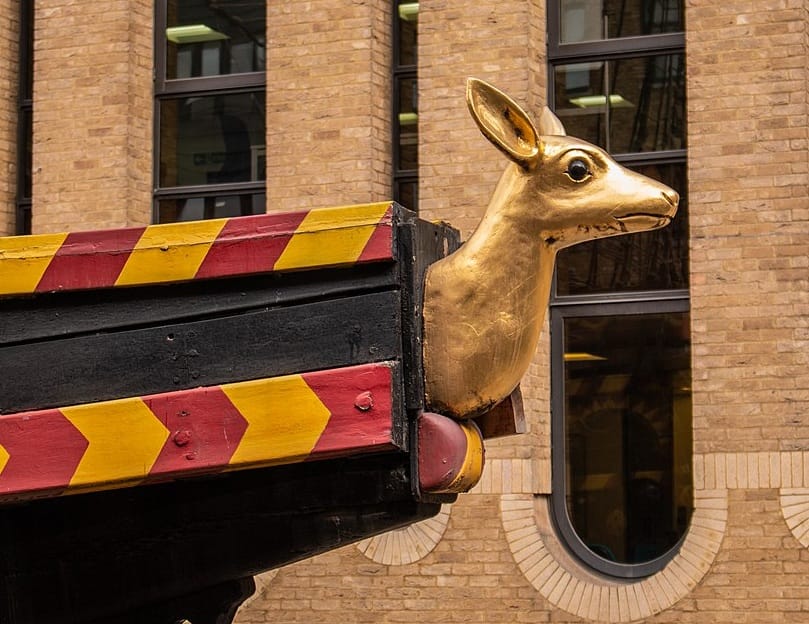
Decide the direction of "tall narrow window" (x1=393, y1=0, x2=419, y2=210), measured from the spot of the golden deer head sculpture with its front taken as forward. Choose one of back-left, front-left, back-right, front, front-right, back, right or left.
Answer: left

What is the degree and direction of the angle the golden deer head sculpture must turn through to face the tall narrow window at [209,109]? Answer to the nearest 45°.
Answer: approximately 90° to its left

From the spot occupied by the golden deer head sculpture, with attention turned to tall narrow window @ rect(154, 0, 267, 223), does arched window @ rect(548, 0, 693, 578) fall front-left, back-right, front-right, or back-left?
front-right

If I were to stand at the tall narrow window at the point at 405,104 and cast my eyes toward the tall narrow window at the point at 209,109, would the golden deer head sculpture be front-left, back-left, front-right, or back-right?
back-left

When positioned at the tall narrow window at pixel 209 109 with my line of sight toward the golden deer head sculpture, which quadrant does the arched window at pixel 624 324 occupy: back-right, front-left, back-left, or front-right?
front-left

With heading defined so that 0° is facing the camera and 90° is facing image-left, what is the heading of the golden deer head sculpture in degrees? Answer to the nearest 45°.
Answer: approximately 270°

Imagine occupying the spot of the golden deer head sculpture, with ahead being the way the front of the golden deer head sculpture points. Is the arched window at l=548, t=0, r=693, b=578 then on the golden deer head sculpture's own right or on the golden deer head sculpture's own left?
on the golden deer head sculpture's own left
